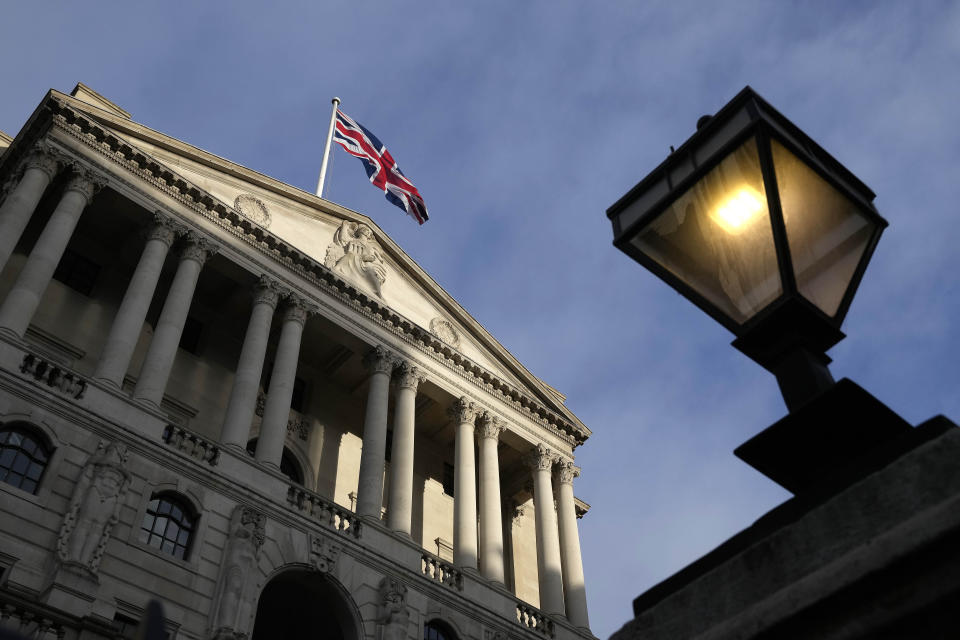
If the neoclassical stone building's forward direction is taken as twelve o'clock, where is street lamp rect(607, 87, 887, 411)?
The street lamp is roughly at 1 o'clock from the neoclassical stone building.

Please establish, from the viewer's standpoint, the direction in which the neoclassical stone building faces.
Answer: facing the viewer and to the right of the viewer
